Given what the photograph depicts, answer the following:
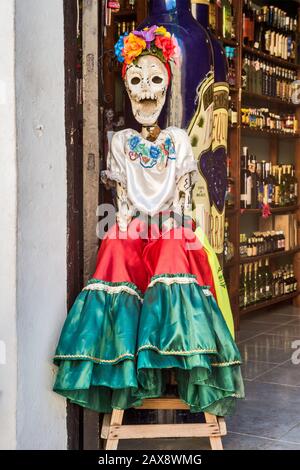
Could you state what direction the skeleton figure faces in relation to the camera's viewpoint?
facing the viewer

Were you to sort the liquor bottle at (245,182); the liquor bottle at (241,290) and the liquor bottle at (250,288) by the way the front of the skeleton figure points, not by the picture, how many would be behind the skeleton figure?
3

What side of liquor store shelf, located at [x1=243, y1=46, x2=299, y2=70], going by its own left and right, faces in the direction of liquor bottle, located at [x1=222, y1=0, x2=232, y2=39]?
right
